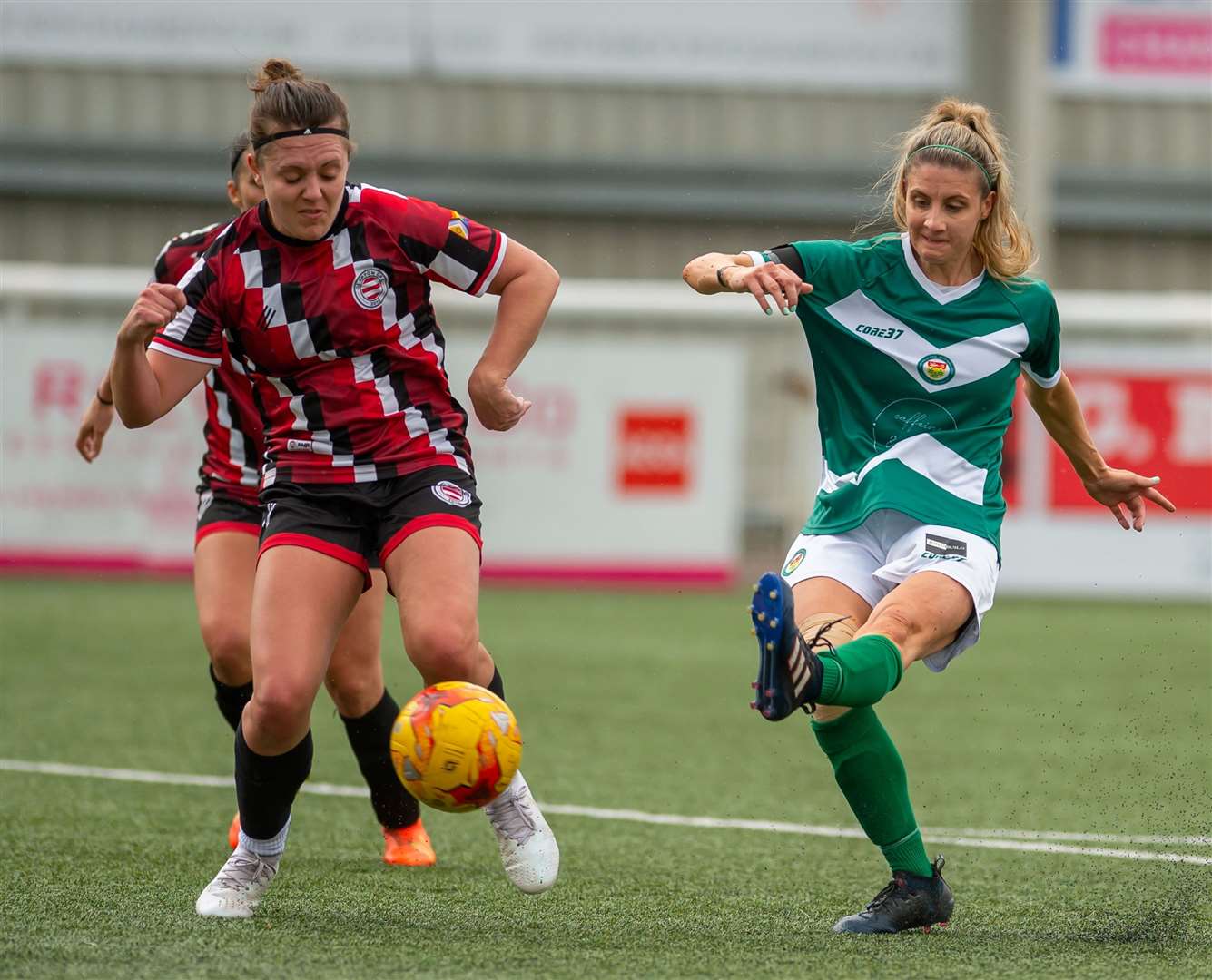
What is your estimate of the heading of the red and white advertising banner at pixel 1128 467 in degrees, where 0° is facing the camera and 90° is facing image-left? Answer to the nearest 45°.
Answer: approximately 0°

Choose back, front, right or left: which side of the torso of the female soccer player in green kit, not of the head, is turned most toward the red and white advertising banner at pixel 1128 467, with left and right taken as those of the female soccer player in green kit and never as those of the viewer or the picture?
back

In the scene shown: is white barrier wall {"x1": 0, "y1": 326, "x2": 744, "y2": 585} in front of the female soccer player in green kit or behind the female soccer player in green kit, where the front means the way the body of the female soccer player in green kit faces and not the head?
behind

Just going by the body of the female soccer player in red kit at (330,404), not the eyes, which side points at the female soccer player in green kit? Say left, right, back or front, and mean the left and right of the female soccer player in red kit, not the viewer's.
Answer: left
